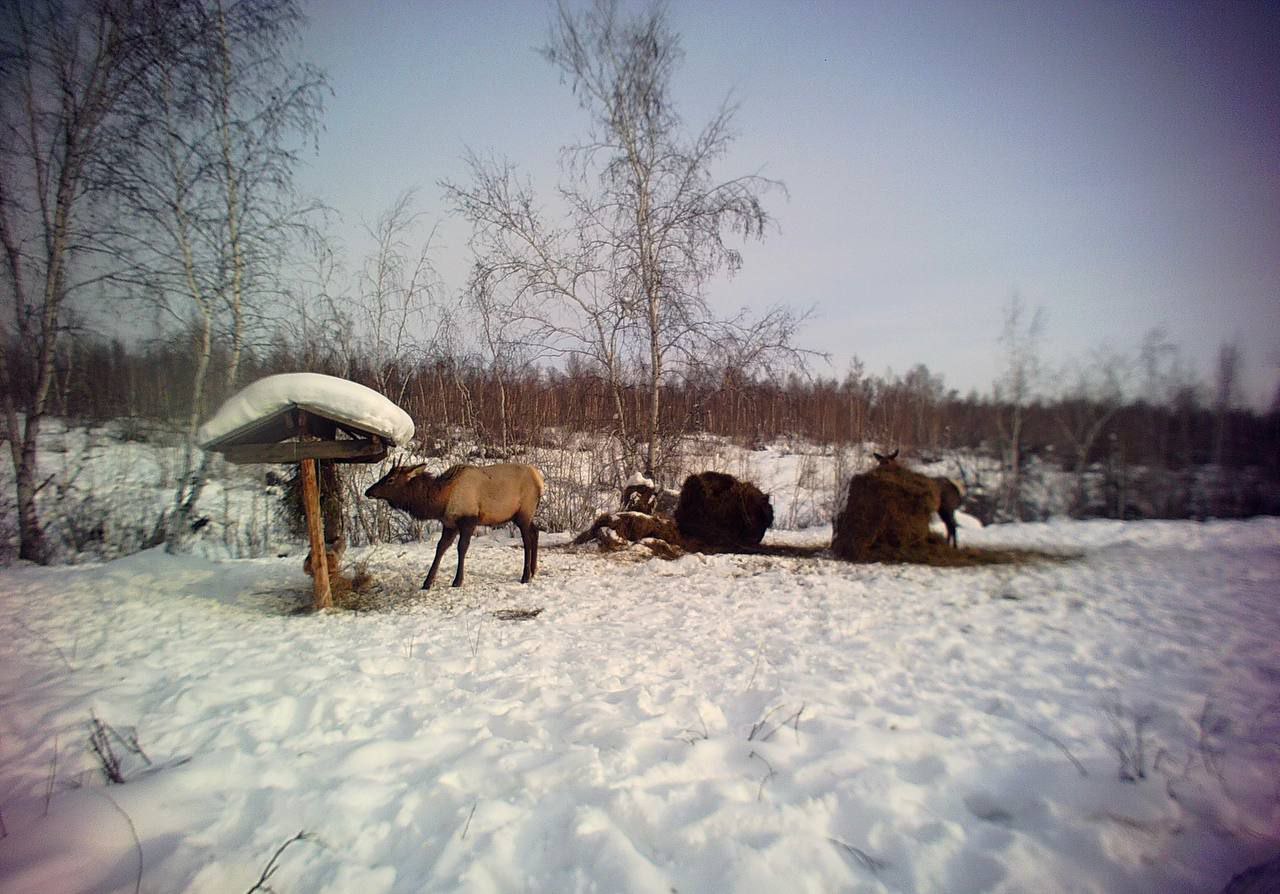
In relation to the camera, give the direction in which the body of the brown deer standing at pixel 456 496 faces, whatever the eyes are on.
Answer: to the viewer's left

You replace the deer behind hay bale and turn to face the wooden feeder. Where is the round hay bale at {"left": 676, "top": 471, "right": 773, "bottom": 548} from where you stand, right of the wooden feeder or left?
right

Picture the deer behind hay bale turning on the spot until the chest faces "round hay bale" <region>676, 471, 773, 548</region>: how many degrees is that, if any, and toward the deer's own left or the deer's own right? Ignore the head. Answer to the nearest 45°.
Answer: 0° — it already faces it

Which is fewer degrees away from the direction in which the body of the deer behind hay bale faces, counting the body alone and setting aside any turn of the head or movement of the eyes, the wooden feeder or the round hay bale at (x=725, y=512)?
the round hay bale

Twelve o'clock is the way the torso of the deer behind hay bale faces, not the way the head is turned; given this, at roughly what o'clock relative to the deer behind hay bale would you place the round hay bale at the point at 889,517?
The round hay bale is roughly at 10 o'clock from the deer behind hay bale.

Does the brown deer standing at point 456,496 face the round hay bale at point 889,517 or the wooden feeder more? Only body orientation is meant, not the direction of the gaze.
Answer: the wooden feeder

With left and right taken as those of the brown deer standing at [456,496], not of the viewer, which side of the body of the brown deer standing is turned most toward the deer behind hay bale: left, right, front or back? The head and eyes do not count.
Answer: back

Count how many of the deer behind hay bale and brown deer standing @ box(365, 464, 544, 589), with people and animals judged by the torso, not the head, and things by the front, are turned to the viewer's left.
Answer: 2

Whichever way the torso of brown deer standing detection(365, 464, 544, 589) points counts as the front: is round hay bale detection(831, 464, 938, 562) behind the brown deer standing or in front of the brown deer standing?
behind

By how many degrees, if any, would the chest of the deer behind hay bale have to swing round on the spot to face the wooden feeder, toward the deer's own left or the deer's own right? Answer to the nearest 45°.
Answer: approximately 45° to the deer's own left

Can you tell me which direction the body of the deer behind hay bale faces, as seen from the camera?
to the viewer's left

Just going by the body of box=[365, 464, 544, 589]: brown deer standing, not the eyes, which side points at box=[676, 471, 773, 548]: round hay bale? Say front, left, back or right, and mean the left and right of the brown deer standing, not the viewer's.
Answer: back

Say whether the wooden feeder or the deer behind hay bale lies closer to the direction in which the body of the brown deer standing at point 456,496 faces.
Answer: the wooden feeder
